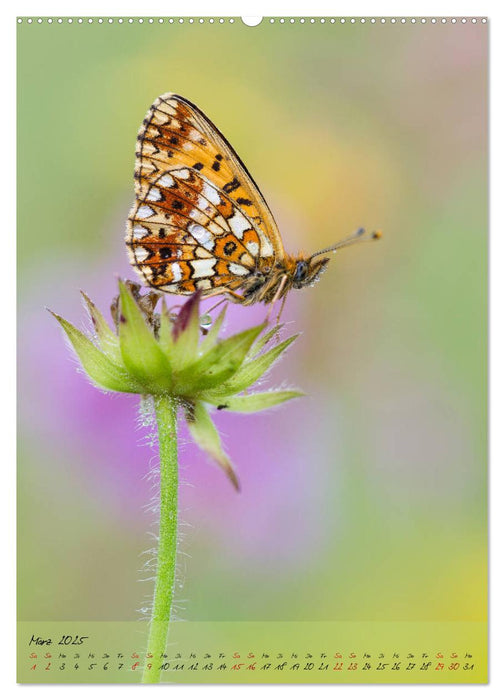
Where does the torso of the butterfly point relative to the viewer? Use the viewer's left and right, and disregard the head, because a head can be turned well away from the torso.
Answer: facing to the right of the viewer
